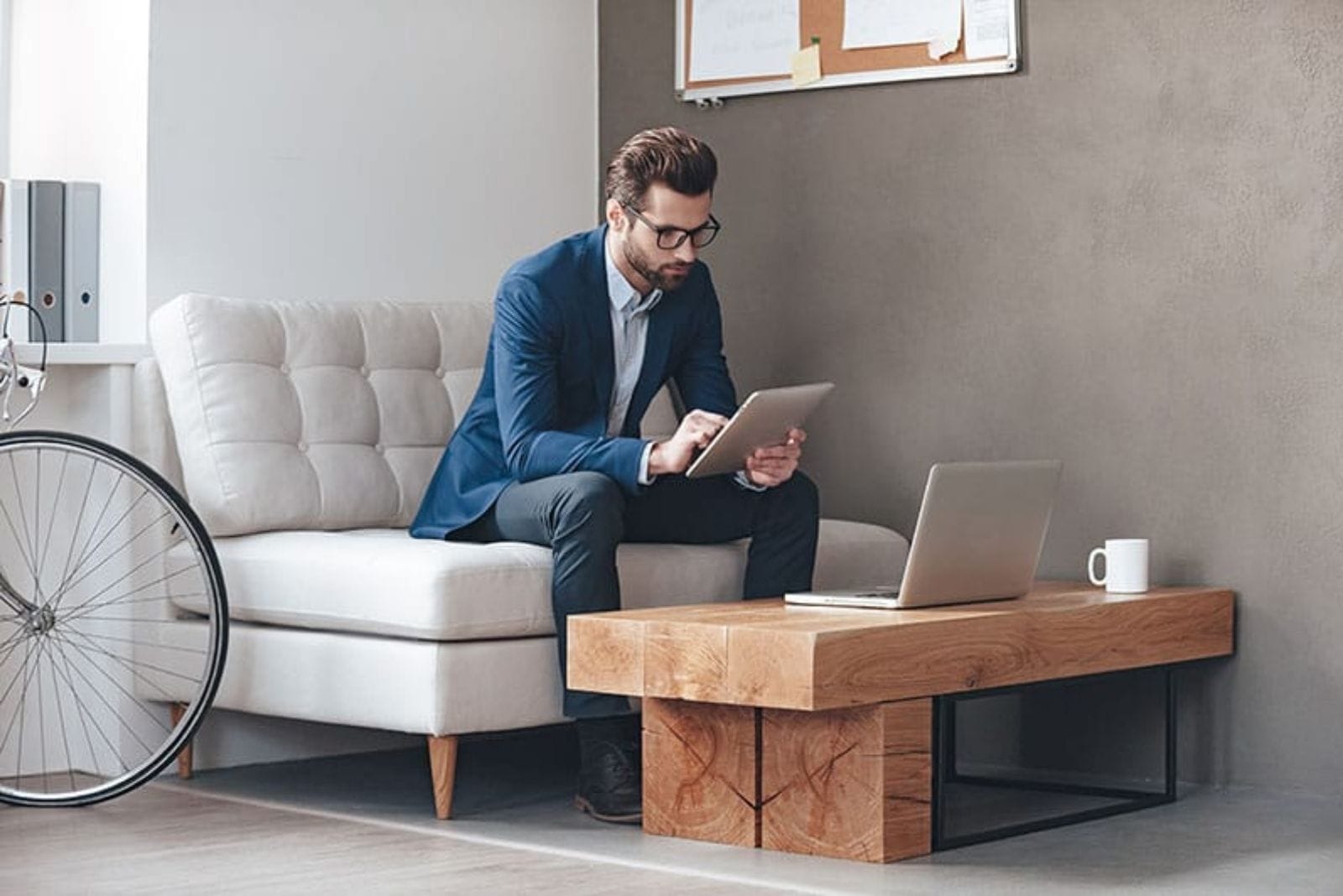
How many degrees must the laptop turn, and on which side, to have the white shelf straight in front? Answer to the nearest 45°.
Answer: approximately 45° to its left

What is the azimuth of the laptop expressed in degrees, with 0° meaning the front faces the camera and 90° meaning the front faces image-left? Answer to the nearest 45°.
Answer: approximately 135°

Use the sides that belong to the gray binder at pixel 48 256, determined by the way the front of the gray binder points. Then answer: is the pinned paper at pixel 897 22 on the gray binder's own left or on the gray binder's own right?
on the gray binder's own left

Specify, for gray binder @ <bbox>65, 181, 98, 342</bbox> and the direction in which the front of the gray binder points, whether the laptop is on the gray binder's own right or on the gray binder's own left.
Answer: on the gray binder's own left

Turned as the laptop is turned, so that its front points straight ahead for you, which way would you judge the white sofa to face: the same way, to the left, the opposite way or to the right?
the opposite way

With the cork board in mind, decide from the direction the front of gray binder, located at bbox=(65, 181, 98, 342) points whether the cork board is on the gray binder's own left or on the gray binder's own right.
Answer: on the gray binder's own left

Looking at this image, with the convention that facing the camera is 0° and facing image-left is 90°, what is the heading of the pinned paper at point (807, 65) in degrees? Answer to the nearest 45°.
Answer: approximately 45°

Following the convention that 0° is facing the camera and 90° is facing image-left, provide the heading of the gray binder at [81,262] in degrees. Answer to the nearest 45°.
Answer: approximately 0°

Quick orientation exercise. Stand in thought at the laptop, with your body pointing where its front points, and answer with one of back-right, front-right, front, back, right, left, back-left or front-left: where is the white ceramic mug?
right

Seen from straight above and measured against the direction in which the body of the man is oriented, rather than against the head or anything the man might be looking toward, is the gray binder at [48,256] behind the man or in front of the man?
behind

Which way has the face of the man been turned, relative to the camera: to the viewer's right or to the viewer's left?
to the viewer's right

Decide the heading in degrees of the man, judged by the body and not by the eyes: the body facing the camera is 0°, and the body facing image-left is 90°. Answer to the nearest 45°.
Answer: approximately 315°

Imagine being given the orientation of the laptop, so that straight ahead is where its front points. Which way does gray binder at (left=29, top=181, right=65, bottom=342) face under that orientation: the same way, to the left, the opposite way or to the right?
the opposite way

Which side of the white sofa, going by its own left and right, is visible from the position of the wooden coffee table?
front

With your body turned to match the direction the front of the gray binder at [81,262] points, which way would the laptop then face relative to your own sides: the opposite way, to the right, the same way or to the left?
the opposite way
